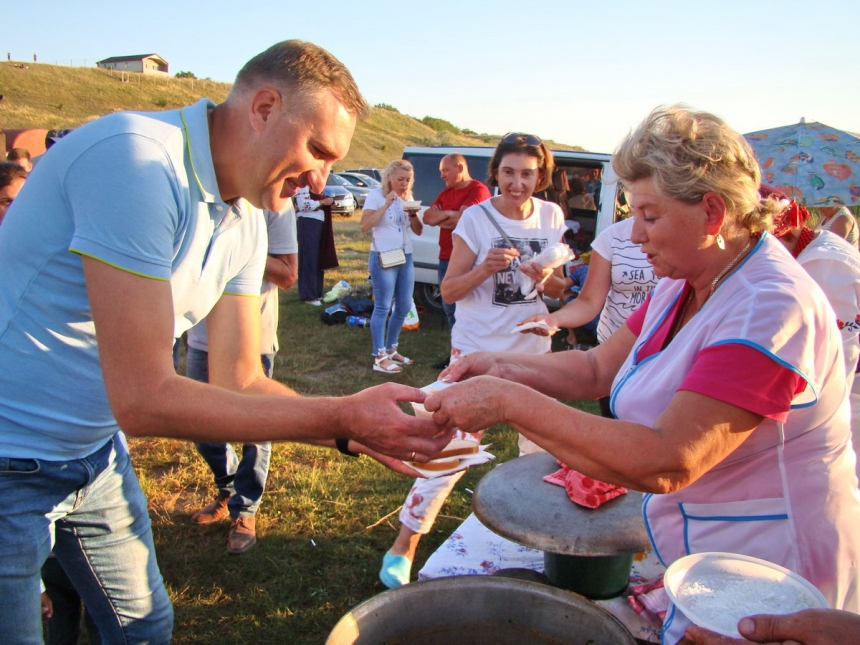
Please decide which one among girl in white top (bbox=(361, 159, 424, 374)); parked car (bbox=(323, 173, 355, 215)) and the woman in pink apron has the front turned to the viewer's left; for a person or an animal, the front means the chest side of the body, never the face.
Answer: the woman in pink apron

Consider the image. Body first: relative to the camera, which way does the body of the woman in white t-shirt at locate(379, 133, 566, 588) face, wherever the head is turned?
toward the camera

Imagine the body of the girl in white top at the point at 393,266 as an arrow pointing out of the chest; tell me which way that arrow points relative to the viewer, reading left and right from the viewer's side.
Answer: facing the viewer and to the right of the viewer

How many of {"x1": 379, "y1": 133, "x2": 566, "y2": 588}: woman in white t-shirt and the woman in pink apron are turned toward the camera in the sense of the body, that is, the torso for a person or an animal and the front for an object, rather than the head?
1

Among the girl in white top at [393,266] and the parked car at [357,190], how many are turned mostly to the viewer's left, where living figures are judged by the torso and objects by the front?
0

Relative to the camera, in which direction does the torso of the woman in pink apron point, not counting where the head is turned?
to the viewer's left

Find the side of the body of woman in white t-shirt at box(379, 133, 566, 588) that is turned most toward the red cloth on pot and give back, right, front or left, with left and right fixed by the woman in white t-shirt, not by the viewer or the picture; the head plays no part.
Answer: front
